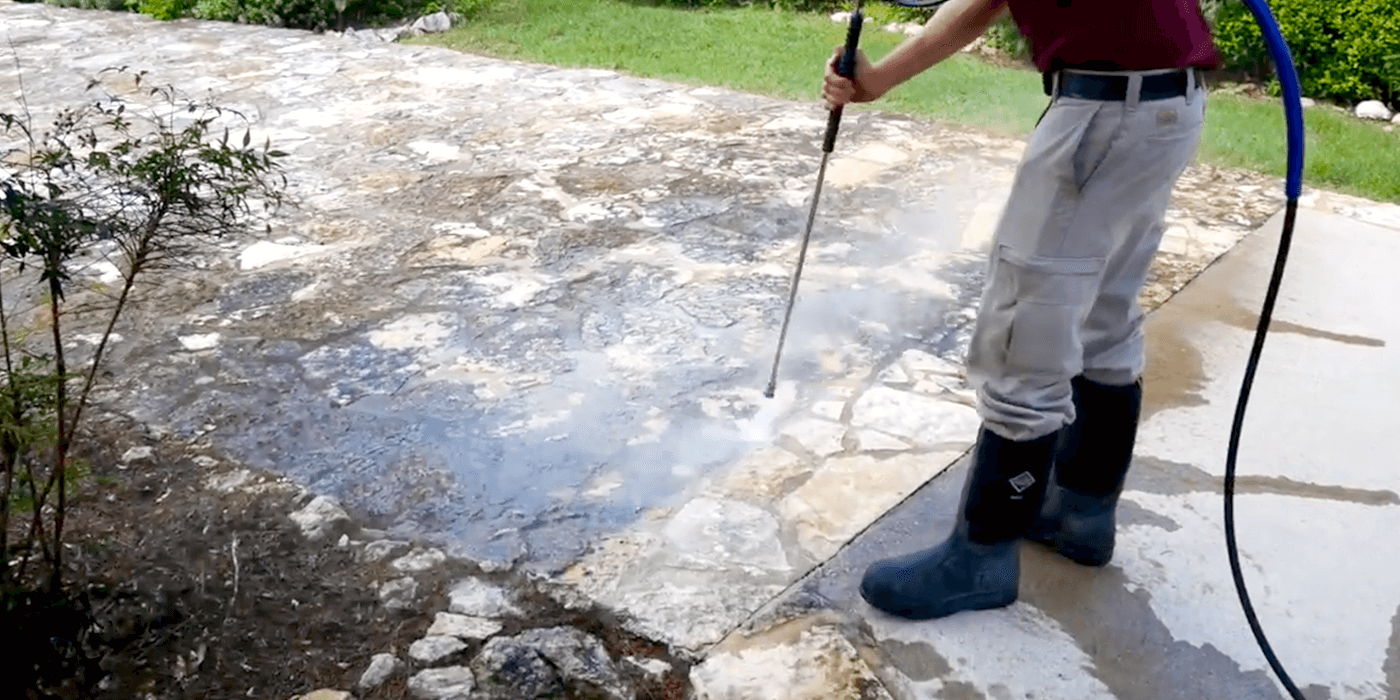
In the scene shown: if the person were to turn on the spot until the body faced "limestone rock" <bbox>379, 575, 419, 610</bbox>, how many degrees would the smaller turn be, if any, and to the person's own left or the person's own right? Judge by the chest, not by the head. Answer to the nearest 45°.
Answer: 0° — they already face it

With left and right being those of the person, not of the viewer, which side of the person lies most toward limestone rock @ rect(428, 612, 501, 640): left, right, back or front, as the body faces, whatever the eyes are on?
front

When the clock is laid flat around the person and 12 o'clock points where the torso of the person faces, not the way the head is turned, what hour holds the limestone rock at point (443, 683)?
The limestone rock is roughly at 11 o'clock from the person.

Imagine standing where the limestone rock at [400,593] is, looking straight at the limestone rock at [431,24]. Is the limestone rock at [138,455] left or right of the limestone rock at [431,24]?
left

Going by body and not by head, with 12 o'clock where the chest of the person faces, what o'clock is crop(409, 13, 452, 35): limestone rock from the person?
The limestone rock is roughly at 2 o'clock from the person.

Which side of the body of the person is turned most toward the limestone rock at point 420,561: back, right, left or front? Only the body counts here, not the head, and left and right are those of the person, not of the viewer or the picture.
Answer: front

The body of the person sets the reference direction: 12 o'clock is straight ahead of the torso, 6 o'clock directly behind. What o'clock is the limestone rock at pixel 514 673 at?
The limestone rock is roughly at 11 o'clock from the person.

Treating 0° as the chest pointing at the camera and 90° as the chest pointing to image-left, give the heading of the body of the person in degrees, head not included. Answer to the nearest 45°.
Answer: approximately 90°

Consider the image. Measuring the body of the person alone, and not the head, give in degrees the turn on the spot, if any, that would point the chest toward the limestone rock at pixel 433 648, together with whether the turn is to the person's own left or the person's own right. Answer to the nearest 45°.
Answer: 0° — they already face it

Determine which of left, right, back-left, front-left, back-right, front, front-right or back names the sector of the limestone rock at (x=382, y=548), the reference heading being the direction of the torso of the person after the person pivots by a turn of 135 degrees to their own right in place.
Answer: back-left

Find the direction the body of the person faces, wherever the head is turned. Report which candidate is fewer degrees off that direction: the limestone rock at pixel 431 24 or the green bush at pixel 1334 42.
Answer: the limestone rock
